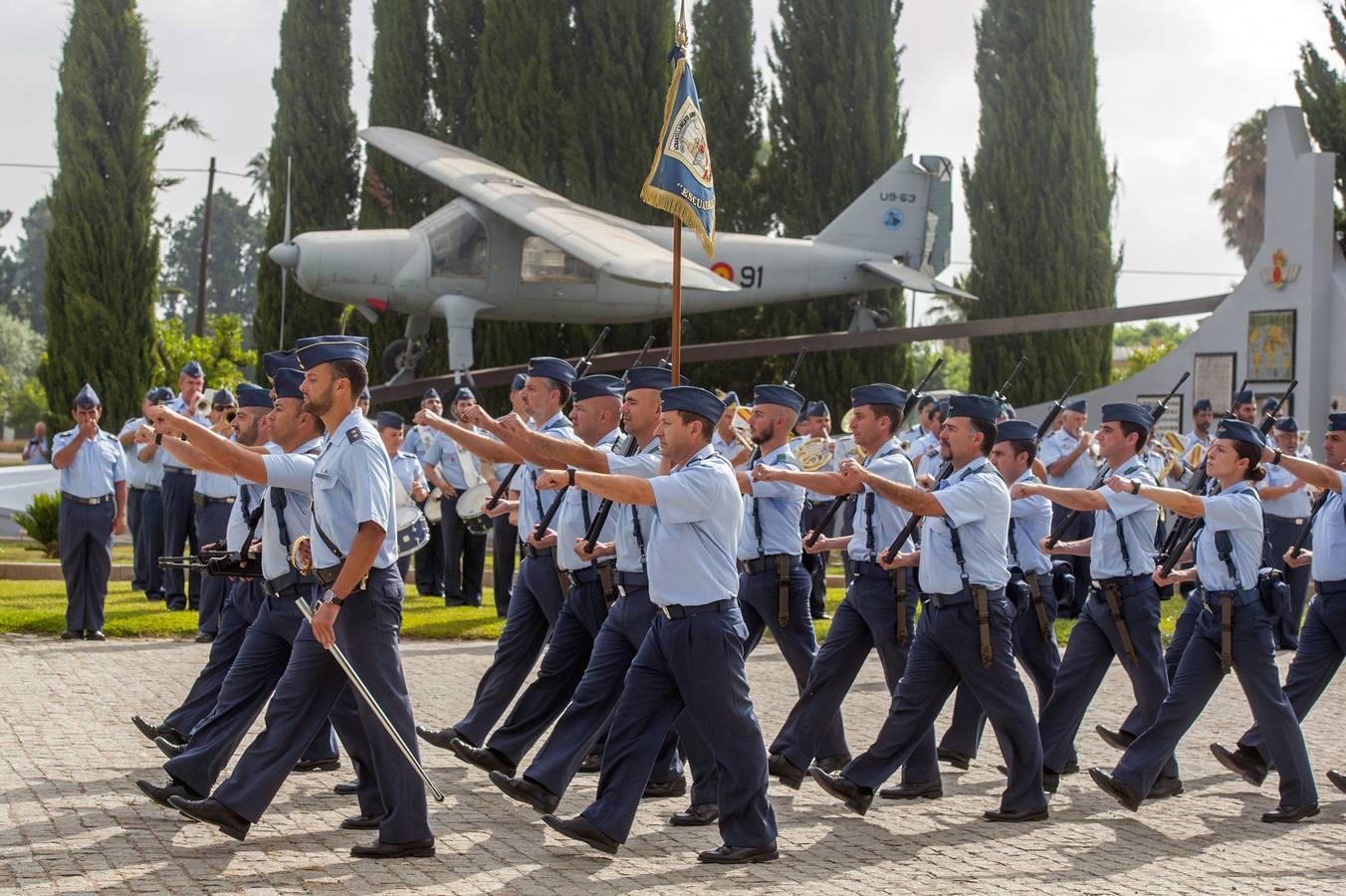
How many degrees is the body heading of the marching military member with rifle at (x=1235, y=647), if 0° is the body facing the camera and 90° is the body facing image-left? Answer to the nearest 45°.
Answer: approximately 90°

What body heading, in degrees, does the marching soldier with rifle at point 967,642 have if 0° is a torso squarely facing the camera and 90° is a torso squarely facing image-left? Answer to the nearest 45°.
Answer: approximately 90°

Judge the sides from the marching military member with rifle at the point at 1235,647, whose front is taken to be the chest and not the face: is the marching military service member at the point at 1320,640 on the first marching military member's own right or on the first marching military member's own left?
on the first marching military member's own right

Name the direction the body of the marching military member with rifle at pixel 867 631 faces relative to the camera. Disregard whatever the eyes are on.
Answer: to the viewer's left

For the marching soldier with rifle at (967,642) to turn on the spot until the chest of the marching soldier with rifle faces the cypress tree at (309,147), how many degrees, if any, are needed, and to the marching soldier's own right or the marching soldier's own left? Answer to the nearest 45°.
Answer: approximately 45° to the marching soldier's own right

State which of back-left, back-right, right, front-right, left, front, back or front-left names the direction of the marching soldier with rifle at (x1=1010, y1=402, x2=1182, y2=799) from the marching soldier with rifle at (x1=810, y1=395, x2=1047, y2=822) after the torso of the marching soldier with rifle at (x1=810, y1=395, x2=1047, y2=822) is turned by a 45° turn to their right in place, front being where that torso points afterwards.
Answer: right

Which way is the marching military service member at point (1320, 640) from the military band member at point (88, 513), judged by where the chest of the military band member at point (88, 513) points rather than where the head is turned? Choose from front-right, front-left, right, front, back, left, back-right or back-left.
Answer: front-left

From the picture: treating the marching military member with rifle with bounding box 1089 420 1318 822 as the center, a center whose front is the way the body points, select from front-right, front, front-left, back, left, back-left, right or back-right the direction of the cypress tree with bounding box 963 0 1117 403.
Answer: right

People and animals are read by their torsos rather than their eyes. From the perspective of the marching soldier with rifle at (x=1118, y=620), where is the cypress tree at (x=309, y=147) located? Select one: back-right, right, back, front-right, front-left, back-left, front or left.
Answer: front-right

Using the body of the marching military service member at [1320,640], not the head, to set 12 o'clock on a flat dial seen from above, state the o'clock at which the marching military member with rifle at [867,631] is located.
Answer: the marching military member with rifle at [867,631] is roughly at 11 o'clock from the marching military service member at [1320,640].

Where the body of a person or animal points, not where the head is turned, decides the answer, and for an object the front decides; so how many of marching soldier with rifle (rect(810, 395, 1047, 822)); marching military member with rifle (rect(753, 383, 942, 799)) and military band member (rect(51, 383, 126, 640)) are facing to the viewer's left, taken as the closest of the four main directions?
2

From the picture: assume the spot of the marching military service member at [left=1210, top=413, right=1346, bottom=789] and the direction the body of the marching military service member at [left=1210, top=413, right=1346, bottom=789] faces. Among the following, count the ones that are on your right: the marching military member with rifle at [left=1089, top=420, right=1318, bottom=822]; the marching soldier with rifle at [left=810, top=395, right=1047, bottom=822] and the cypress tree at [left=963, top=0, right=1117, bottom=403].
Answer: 1

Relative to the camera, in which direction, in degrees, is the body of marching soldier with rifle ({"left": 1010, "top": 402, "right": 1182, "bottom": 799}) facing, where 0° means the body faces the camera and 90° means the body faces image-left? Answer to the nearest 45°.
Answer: approximately 90°
